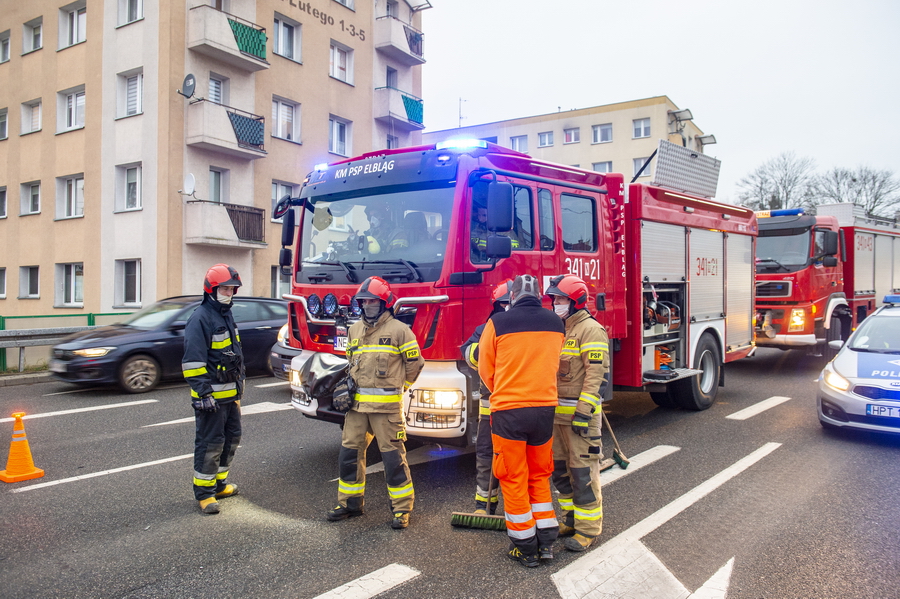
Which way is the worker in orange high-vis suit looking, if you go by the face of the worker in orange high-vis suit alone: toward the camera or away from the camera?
away from the camera

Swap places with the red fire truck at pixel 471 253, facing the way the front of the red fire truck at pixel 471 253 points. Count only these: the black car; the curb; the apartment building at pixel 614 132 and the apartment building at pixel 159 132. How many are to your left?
0

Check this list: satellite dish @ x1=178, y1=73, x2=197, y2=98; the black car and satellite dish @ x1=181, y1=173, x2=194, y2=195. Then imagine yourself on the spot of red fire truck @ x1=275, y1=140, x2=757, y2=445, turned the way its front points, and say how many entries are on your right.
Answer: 3

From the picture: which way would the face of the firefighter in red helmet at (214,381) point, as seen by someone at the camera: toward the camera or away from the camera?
toward the camera

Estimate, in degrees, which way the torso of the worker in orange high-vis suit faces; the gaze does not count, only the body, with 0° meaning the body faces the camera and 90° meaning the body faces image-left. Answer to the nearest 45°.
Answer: approximately 180°

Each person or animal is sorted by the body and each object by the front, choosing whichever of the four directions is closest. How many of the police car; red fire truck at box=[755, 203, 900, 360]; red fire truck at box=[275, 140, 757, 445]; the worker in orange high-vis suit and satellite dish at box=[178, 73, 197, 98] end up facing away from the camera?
1

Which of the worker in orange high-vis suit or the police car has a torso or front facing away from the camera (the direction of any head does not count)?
the worker in orange high-vis suit

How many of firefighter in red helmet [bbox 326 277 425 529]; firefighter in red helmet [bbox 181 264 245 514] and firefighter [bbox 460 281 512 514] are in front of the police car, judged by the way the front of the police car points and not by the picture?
3

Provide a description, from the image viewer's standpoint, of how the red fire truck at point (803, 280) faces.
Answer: facing the viewer and to the left of the viewer

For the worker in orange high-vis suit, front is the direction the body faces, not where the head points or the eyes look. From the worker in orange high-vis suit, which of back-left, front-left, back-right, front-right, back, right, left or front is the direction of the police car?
front-right

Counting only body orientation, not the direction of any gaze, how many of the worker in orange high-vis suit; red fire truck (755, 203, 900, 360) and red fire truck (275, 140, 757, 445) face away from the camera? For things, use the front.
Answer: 1

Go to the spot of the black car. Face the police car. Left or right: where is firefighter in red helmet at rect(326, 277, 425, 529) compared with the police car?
right

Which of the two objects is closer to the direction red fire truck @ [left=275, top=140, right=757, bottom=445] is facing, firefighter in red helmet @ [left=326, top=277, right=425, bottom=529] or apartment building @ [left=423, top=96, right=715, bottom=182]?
the firefighter in red helmet

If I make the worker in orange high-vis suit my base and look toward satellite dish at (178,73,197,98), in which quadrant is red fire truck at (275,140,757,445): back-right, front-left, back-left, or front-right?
front-right

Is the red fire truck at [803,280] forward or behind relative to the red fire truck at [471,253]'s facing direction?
behind

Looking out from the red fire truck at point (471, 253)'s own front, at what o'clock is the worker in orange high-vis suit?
The worker in orange high-vis suit is roughly at 10 o'clock from the red fire truck.
